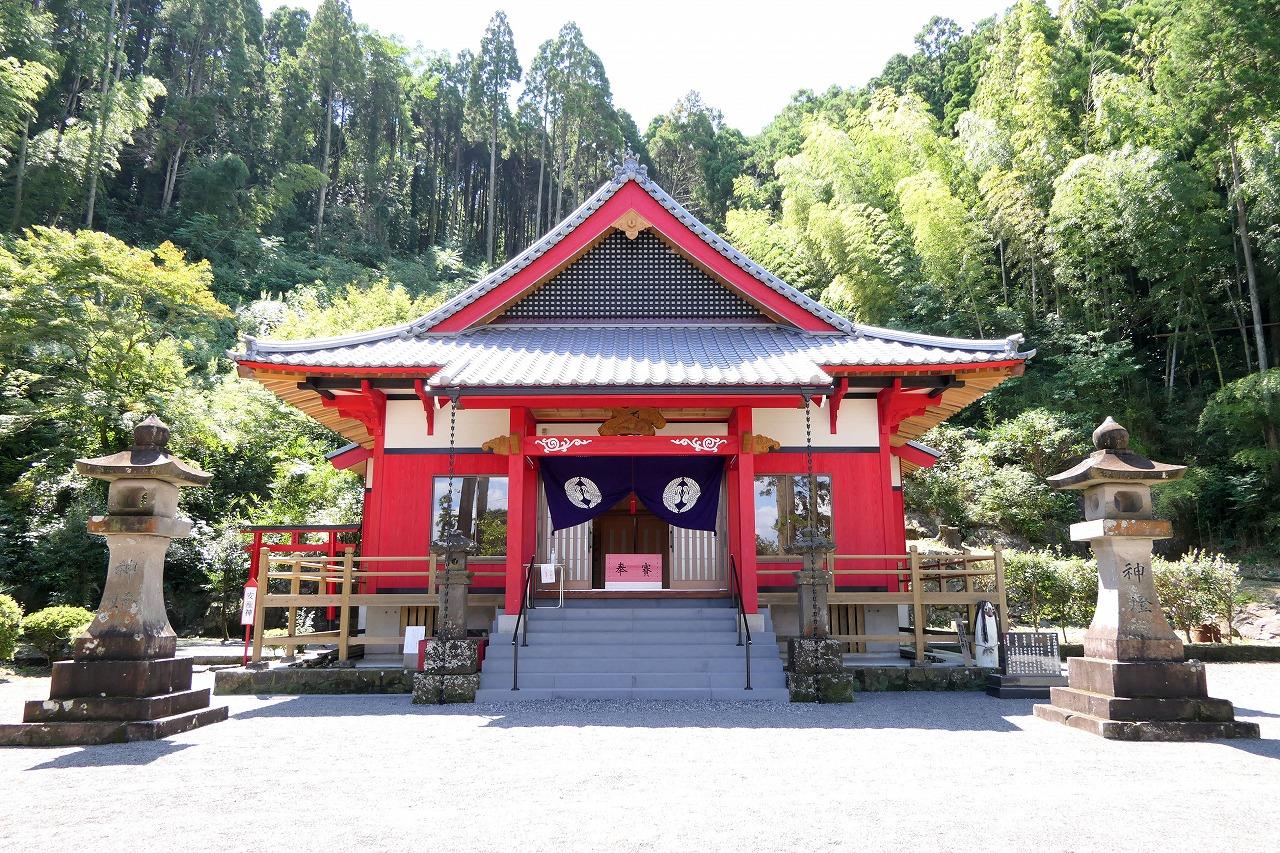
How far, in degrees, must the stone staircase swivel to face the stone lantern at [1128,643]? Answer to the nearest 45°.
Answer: approximately 45° to its left

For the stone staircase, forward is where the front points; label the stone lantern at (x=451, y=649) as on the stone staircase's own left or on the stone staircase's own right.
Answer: on the stone staircase's own right

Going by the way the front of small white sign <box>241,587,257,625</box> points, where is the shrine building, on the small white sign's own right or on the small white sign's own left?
on the small white sign's own left

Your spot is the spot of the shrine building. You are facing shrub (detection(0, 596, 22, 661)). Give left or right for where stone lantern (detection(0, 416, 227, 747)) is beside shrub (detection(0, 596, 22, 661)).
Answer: left

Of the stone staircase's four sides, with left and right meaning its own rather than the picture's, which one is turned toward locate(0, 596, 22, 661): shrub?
right

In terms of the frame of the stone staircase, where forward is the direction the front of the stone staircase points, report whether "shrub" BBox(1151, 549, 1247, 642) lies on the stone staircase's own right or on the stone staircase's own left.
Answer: on the stone staircase's own left

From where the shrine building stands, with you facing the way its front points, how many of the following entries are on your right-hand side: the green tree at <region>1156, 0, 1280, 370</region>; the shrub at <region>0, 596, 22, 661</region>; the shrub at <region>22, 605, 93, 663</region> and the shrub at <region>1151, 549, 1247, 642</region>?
2

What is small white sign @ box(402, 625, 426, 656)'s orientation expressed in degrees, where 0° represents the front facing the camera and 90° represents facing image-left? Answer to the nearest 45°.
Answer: approximately 0°

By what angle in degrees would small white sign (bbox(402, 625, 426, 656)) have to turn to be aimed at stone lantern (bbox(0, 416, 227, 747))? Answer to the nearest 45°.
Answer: approximately 45° to its right
